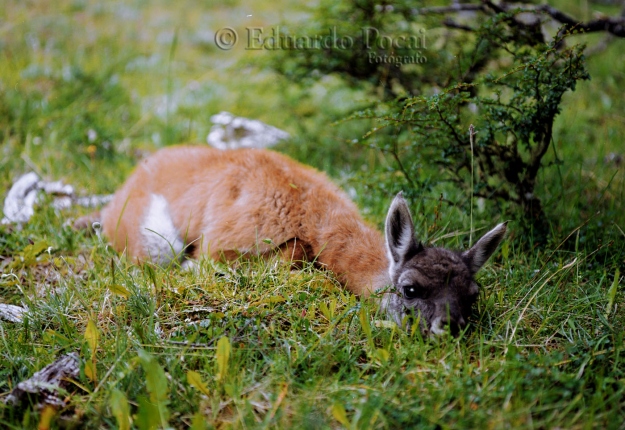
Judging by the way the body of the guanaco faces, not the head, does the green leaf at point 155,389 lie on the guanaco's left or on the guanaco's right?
on the guanaco's right

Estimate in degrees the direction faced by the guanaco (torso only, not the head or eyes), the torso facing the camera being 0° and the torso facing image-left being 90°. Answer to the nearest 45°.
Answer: approximately 270°

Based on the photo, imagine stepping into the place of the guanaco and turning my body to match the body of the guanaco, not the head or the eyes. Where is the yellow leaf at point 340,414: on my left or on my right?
on my right

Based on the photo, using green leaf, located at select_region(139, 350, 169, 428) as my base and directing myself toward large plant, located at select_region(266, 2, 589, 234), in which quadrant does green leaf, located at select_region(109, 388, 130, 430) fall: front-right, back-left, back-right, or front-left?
back-left

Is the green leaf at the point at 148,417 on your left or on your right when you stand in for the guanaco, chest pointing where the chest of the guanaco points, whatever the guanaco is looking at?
on your right

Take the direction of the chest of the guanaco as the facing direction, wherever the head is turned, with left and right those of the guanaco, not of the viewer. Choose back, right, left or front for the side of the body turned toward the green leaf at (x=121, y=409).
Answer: right
